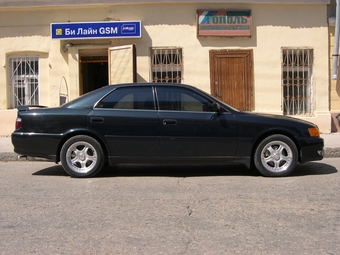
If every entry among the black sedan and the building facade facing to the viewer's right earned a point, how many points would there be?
1

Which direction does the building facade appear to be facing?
toward the camera

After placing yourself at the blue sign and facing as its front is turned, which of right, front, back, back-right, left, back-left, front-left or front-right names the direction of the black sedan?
front

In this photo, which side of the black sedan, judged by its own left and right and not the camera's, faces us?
right

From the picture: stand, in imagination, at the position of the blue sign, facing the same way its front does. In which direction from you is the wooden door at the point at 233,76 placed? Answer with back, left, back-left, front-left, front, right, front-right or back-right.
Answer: left

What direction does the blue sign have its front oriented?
toward the camera

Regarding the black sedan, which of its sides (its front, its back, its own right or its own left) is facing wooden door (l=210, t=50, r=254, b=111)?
left

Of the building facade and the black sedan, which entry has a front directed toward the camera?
the building facade

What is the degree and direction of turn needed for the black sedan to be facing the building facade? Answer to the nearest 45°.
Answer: approximately 90° to its left

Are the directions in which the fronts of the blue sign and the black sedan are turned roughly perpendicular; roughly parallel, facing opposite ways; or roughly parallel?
roughly perpendicular
